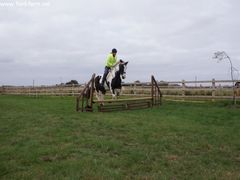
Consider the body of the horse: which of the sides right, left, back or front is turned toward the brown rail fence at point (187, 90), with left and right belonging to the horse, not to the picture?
left

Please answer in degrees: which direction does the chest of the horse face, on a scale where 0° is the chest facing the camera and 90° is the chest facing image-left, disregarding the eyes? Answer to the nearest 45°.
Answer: approximately 315°
